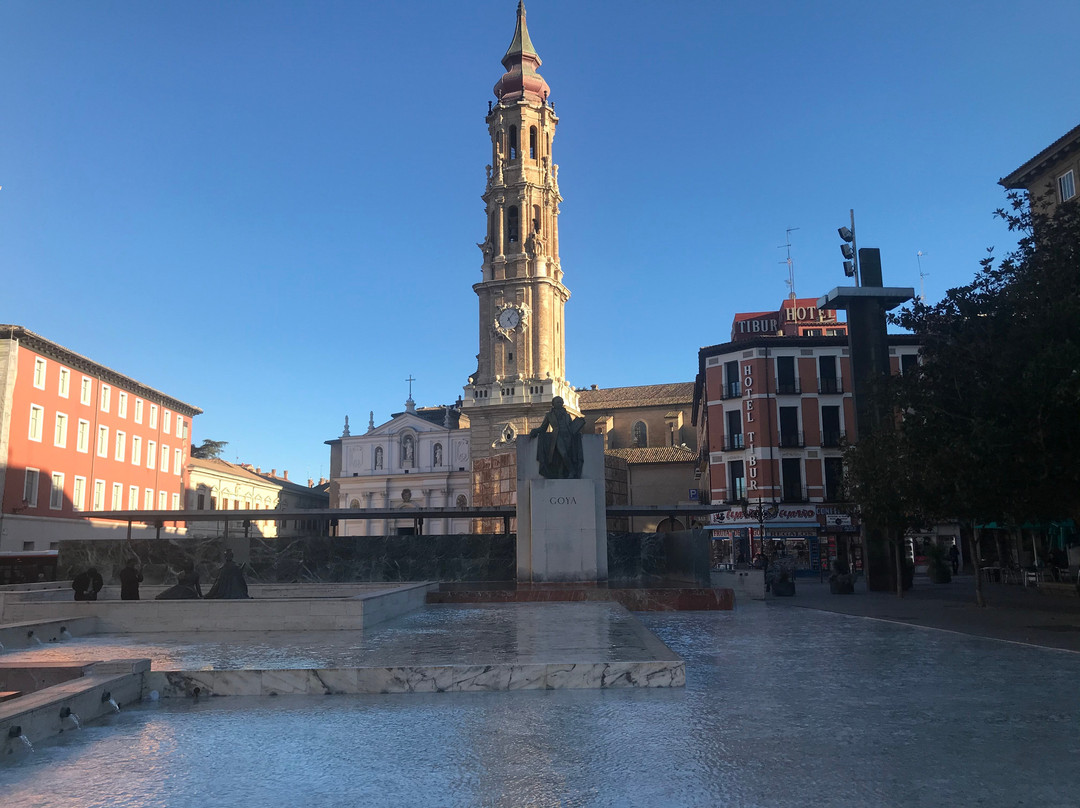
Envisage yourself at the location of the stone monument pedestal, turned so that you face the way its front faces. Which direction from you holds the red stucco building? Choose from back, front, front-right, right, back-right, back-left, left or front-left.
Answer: back-right

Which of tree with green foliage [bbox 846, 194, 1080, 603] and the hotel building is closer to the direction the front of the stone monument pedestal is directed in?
the tree with green foliage

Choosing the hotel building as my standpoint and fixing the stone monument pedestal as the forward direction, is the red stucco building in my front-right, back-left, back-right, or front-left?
front-right

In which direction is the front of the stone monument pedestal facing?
toward the camera

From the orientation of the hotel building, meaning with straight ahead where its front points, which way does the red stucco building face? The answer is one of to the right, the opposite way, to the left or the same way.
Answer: to the left

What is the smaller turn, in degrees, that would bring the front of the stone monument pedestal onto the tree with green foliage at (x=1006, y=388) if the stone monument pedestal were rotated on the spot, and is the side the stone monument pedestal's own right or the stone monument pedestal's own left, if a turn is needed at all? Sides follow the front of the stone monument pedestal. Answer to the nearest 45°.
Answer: approximately 90° to the stone monument pedestal's own left

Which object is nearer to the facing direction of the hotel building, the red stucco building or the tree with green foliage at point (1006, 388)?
the tree with green foliage

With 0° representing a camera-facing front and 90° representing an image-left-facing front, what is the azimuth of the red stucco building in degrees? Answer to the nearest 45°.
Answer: approximately 315°

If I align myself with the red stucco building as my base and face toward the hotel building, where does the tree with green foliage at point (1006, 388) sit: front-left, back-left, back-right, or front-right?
front-right

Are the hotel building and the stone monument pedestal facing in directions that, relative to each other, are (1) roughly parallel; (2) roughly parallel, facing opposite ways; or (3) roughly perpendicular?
roughly parallel

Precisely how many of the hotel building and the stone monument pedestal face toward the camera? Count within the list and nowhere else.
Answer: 2

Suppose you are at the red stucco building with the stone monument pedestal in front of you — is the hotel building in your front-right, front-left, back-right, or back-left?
front-left

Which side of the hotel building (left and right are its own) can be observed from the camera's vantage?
front

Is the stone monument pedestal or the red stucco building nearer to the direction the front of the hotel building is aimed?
the stone monument pedestal

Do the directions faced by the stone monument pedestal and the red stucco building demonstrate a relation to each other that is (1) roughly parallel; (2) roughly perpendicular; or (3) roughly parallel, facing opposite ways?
roughly perpendicular
